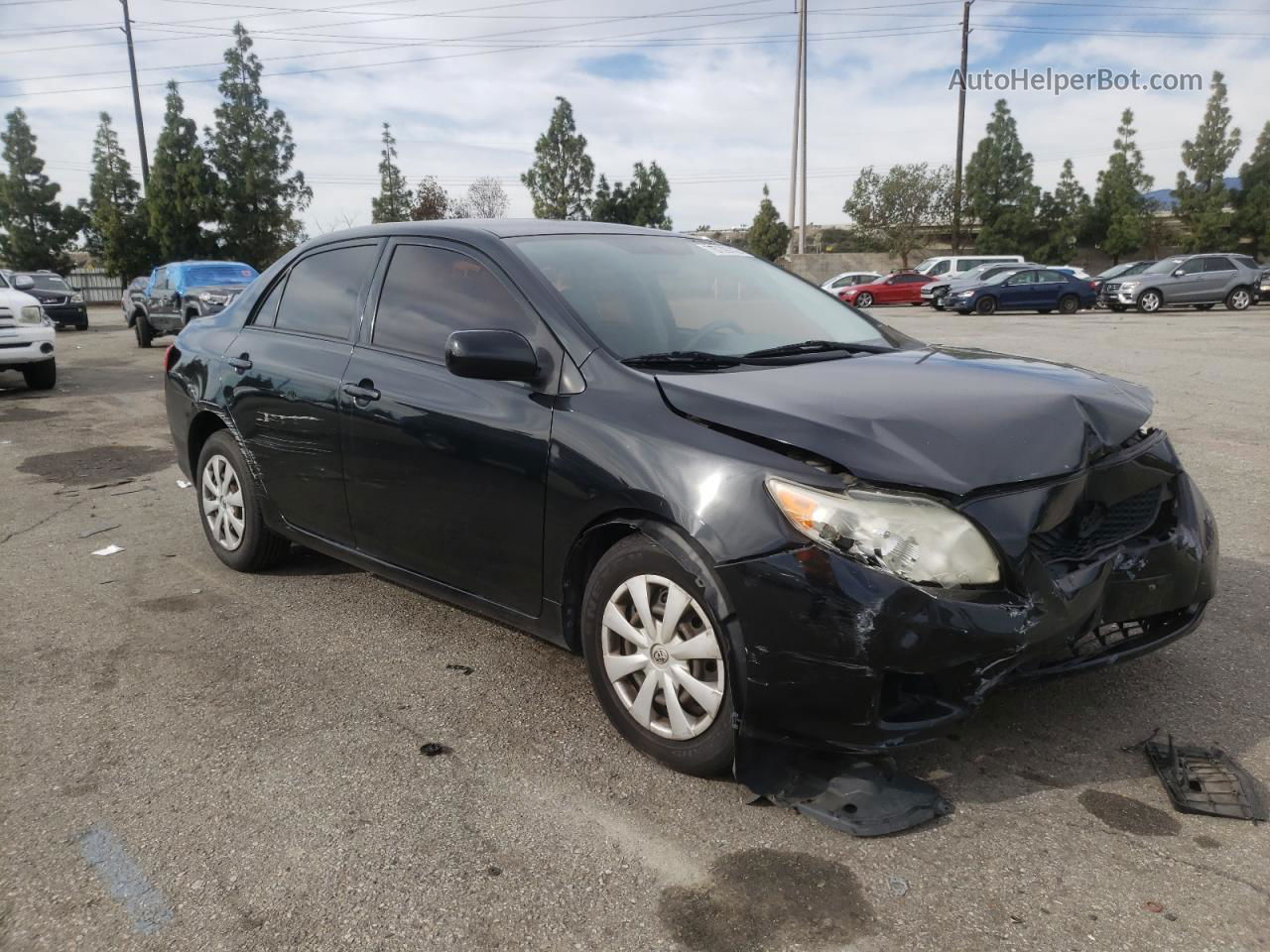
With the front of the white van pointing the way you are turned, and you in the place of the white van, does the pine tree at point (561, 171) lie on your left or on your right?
on your right

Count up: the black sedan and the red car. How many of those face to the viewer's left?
1

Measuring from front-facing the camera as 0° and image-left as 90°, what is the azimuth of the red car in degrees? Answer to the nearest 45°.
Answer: approximately 90°

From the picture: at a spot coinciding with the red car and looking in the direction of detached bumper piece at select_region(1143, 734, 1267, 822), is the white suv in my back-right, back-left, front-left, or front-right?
front-right

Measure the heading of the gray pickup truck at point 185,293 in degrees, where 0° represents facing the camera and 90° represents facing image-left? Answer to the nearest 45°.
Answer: approximately 315°

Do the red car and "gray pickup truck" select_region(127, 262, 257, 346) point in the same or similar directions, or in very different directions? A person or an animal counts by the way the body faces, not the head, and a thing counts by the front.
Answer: very different directions

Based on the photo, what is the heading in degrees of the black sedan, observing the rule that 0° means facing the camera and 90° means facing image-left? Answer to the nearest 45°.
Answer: approximately 315°

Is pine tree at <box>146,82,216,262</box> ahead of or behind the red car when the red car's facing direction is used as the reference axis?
ahead

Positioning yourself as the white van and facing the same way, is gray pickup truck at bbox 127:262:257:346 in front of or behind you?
in front

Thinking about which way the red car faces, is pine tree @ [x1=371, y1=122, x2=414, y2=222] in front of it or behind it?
in front

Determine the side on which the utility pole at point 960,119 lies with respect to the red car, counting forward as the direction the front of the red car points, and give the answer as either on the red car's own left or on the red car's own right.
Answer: on the red car's own right

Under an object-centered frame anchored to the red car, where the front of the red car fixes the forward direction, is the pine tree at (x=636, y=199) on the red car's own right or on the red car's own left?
on the red car's own right
